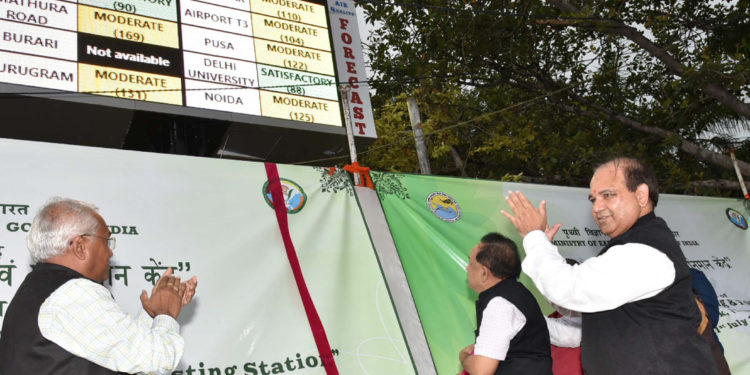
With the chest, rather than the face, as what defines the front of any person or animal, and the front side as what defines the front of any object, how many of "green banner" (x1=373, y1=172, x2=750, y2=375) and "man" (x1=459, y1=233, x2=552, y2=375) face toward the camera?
1

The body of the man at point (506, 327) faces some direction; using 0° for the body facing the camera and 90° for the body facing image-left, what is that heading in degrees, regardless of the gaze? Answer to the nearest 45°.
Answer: approximately 135°

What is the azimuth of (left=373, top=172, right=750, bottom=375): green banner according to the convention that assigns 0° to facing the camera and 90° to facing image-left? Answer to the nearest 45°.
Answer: approximately 0°

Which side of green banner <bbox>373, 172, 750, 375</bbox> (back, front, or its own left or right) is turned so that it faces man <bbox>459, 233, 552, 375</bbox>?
front
